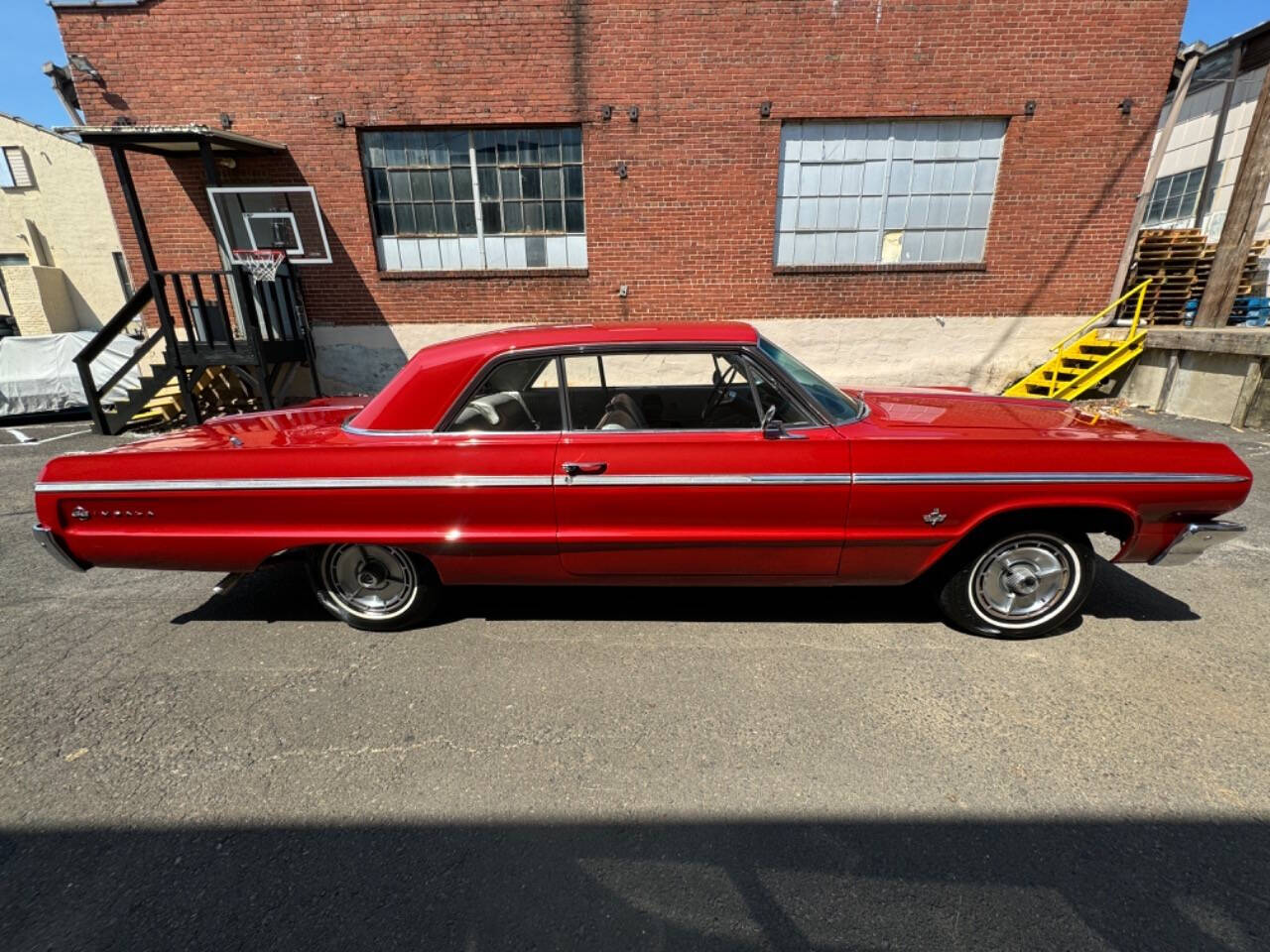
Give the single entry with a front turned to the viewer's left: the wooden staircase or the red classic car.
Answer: the wooden staircase

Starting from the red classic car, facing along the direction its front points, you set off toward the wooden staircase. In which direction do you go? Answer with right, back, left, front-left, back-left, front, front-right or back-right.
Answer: back-left

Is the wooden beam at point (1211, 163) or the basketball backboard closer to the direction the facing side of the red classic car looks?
the wooden beam

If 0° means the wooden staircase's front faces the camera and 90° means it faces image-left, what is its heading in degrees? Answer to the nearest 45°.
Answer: approximately 90°

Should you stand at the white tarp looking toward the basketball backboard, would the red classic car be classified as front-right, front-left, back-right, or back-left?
front-right

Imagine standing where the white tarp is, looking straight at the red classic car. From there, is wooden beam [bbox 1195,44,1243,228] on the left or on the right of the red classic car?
left

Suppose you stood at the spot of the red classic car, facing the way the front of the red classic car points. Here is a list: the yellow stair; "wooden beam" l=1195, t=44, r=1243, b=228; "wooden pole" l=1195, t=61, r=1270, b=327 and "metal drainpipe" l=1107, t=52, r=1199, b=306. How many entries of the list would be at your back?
0

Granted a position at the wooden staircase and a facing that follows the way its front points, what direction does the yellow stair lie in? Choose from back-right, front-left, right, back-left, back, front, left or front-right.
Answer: back-left

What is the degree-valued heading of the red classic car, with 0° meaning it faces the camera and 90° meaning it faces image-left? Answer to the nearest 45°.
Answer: approximately 270°

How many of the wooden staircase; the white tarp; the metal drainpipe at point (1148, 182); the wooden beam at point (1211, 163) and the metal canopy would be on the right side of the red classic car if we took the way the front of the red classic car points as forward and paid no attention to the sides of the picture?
0

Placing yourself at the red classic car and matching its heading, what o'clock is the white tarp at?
The white tarp is roughly at 7 o'clock from the red classic car.

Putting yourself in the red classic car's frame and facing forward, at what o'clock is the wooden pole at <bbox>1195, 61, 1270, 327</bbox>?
The wooden pole is roughly at 11 o'clock from the red classic car.

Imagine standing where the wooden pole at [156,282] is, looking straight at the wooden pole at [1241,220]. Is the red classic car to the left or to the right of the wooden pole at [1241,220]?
right

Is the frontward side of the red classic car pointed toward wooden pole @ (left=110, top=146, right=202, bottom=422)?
no

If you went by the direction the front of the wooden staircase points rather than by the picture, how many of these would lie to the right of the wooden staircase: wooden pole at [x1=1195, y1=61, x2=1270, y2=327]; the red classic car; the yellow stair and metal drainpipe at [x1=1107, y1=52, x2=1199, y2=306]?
0

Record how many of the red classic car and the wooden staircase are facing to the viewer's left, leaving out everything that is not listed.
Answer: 1
